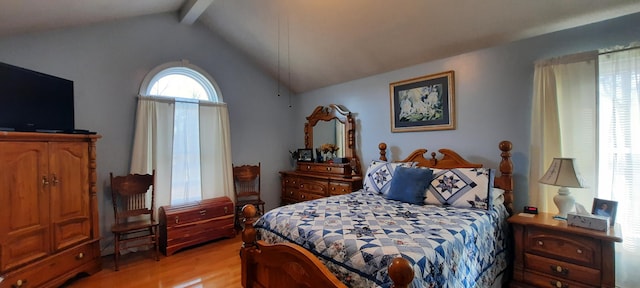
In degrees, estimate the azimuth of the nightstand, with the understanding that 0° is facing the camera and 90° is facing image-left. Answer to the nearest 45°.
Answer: approximately 45°

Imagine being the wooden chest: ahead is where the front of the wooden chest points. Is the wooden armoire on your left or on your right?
on your right

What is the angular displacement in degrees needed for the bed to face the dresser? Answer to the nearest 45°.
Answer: approximately 90° to its right

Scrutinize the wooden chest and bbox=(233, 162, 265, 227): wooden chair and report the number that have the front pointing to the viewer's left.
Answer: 0
